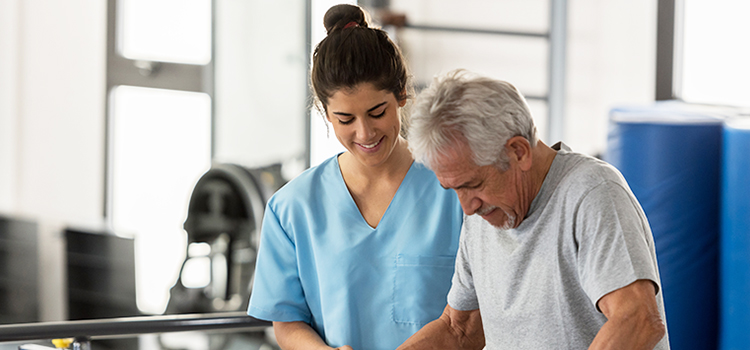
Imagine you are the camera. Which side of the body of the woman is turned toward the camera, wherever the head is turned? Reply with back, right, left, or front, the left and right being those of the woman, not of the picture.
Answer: front

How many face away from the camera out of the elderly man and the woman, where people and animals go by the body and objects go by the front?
0

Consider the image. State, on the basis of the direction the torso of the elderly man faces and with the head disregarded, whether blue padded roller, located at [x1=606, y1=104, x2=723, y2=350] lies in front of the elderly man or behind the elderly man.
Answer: behind

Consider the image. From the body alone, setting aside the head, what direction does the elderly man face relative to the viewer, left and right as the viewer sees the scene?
facing the viewer and to the left of the viewer

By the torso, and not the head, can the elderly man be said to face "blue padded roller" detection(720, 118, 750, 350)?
no
